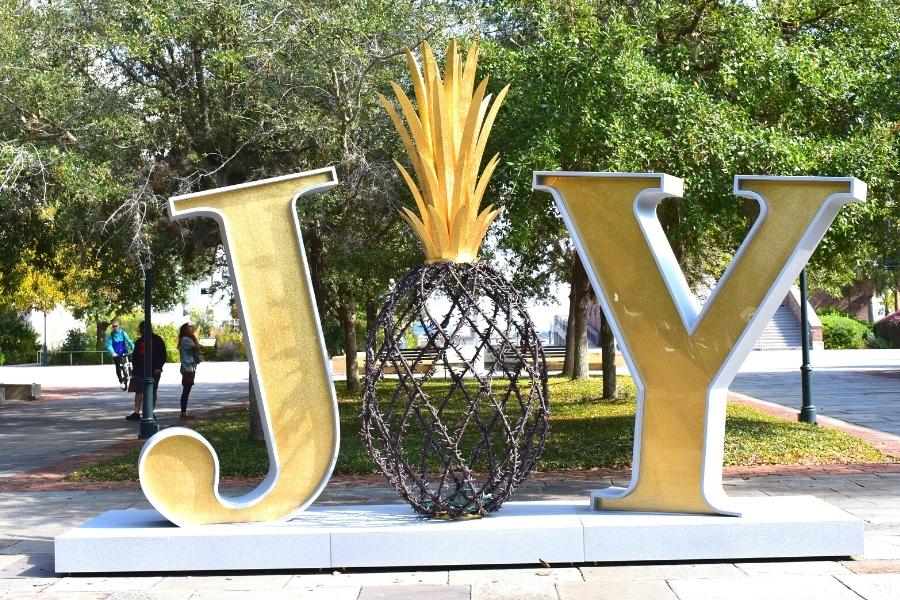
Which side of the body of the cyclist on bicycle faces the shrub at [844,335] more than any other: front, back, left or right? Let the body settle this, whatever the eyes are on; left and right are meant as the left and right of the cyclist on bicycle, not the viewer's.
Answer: left

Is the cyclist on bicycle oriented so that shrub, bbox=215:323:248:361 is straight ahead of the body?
no

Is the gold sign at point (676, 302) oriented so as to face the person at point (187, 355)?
no

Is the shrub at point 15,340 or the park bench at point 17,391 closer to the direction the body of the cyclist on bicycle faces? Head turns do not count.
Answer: the park bench

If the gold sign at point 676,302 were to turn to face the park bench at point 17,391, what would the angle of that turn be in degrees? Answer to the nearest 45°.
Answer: approximately 135° to its right

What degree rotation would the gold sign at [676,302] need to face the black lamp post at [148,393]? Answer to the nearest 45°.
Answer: approximately 135° to its right

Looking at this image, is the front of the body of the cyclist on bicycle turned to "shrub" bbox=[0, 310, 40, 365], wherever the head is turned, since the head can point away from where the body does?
no

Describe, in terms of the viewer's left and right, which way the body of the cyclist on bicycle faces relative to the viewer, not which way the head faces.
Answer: facing the viewer

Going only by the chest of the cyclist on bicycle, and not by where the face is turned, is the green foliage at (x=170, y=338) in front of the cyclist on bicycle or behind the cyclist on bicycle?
behind

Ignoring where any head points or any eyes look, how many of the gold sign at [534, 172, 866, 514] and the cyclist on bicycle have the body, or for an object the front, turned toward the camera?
2

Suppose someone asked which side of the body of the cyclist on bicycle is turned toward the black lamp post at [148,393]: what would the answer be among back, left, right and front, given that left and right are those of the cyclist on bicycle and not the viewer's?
front

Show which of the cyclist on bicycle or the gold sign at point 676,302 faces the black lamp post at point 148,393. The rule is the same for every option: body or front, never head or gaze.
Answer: the cyclist on bicycle

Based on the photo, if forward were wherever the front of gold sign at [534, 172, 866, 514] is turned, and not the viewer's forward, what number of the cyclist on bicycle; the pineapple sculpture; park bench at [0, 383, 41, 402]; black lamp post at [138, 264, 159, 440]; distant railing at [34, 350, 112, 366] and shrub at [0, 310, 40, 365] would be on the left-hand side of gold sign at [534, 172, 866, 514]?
0

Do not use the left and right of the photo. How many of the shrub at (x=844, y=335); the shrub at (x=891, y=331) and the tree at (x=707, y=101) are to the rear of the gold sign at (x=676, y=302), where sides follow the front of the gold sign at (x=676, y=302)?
3

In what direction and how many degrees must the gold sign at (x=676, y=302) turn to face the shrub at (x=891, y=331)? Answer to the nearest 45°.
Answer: approximately 180°

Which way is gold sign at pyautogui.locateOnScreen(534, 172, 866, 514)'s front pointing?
toward the camera

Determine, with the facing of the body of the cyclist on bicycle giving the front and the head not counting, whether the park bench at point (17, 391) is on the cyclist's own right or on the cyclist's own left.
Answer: on the cyclist's own right

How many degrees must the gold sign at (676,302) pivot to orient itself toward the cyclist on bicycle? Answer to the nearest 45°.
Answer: approximately 135° to its right
